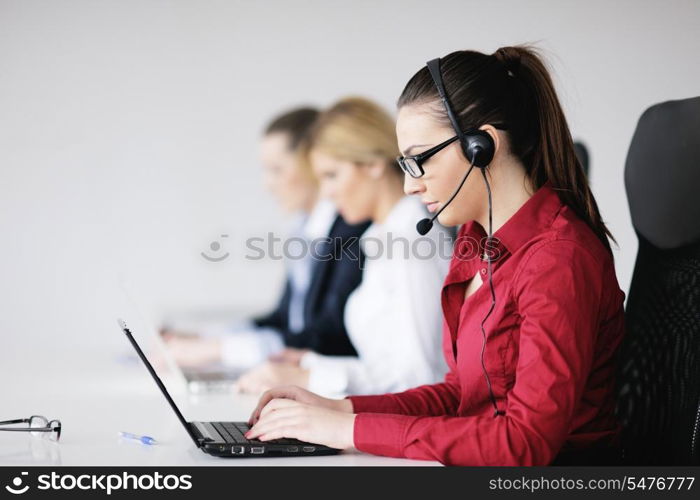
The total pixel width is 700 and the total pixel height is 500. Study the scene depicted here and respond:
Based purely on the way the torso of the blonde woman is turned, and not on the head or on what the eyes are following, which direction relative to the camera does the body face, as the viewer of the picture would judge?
to the viewer's left

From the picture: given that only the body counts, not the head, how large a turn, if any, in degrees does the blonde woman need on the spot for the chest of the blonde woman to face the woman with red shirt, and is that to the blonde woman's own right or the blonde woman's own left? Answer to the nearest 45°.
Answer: approximately 90° to the blonde woman's own left

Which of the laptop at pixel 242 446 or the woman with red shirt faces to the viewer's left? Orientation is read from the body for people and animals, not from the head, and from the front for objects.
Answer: the woman with red shirt

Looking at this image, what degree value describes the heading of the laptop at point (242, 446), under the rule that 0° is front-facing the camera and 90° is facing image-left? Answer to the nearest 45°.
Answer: approximately 270°

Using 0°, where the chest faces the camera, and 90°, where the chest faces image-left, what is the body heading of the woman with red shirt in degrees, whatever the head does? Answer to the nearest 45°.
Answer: approximately 90°

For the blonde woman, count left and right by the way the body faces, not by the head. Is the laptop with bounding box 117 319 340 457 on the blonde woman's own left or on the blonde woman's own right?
on the blonde woman's own left

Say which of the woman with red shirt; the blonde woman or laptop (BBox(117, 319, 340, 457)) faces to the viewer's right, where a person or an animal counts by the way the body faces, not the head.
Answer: the laptop

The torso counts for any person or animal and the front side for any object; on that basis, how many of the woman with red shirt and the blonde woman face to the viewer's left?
2
